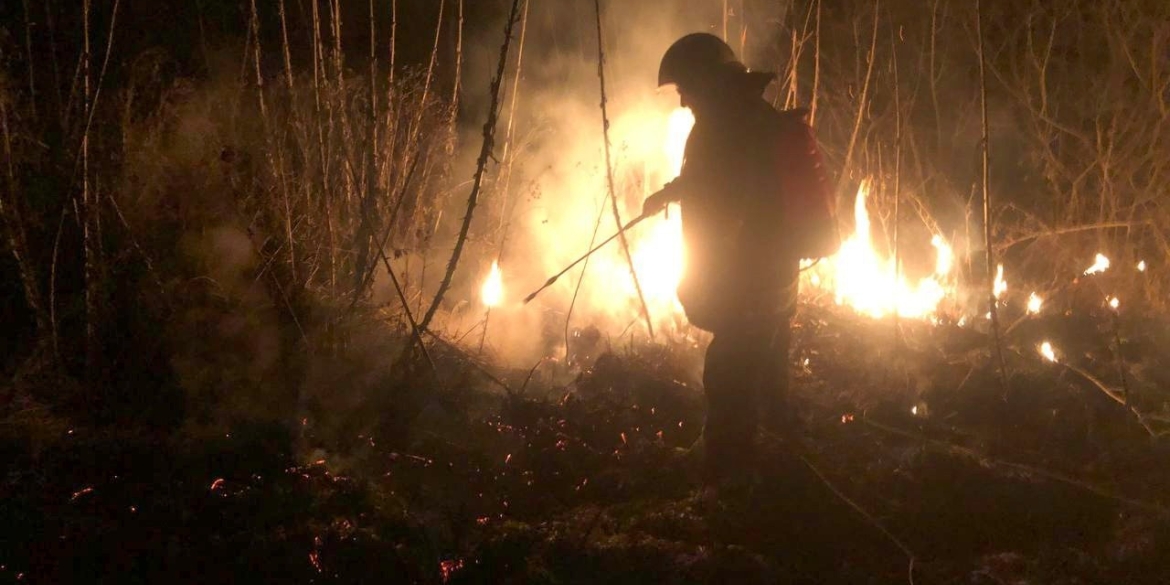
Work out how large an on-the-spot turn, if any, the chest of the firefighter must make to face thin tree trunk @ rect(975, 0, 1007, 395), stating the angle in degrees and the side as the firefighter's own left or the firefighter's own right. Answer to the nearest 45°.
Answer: approximately 180°

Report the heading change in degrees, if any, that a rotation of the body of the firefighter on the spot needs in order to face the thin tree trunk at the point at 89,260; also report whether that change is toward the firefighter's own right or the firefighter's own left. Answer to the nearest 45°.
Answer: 0° — they already face it

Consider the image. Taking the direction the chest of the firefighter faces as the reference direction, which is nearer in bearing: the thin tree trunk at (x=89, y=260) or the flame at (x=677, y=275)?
the thin tree trunk

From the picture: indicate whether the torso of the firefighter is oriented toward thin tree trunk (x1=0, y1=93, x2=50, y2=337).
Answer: yes

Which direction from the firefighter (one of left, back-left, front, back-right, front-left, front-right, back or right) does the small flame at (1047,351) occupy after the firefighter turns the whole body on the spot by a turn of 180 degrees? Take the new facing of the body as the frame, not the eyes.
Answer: front-left

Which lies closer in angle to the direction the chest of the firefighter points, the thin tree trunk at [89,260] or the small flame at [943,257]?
the thin tree trunk

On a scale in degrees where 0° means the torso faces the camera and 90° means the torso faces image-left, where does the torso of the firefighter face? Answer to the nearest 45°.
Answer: approximately 90°

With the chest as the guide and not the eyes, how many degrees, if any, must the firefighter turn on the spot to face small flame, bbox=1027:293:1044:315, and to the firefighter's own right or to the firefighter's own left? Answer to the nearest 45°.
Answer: approximately 135° to the firefighter's own right

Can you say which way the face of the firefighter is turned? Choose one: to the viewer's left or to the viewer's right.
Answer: to the viewer's left
